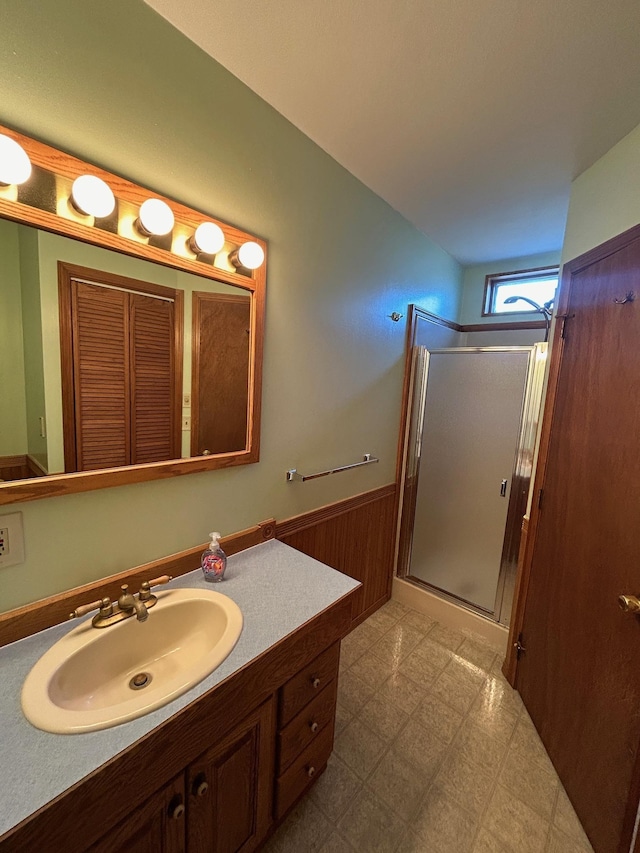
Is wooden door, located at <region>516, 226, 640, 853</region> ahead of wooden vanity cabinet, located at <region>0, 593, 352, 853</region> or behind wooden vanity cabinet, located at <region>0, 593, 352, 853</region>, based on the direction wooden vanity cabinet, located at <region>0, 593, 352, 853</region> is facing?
ahead

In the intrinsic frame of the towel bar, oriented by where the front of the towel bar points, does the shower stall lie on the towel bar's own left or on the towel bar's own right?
on the towel bar's own left

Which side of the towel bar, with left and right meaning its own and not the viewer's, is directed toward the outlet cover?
right

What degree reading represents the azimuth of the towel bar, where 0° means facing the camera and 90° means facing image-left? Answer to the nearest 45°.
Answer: approximately 315°

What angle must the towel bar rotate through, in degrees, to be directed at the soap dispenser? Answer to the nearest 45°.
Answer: approximately 90° to its right

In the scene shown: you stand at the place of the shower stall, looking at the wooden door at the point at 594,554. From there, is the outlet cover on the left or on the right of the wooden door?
right

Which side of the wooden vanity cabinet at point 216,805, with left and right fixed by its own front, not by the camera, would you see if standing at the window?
left

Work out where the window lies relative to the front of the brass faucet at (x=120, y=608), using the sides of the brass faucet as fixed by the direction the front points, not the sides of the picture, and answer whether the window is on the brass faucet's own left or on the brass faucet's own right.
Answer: on the brass faucet's own left
